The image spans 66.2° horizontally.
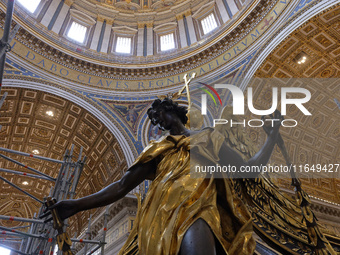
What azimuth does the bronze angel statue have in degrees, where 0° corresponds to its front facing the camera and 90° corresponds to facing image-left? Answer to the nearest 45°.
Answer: approximately 45°
